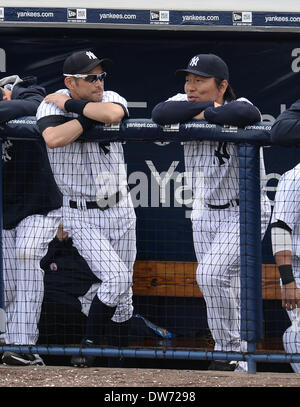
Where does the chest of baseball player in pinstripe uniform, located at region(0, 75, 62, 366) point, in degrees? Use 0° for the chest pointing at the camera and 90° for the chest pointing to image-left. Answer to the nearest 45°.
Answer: approximately 45°

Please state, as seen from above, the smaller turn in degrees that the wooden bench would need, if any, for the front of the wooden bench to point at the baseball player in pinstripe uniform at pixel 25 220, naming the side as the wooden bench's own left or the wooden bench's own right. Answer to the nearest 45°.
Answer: approximately 45° to the wooden bench's own right

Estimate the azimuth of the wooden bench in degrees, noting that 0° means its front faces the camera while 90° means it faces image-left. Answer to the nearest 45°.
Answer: approximately 0°
